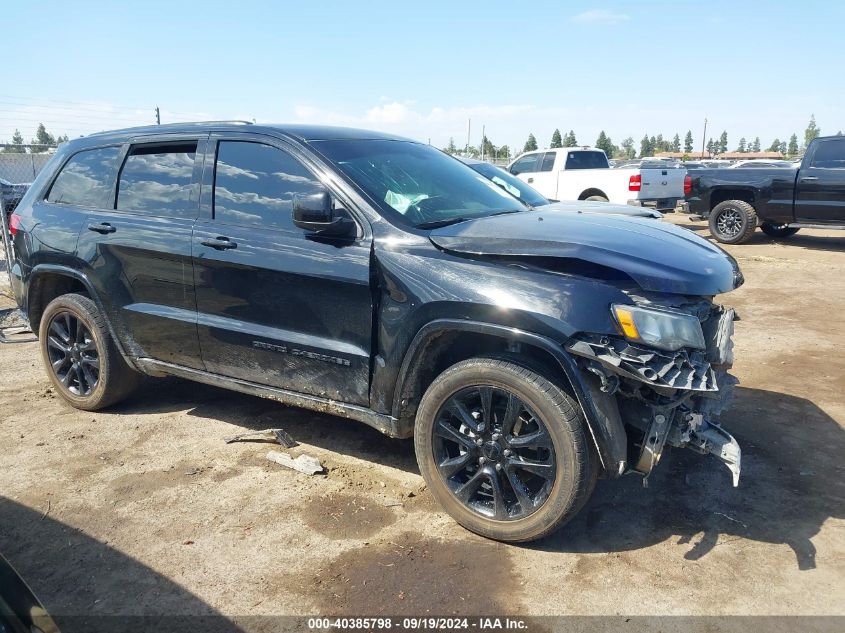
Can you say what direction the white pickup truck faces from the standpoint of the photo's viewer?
facing away from the viewer and to the left of the viewer

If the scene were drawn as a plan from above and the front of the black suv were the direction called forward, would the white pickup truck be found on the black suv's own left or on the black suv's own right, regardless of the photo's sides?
on the black suv's own left

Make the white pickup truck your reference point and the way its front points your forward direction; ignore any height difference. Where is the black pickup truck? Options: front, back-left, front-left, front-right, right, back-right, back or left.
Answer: back

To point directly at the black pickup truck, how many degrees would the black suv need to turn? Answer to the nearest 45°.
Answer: approximately 90° to its left

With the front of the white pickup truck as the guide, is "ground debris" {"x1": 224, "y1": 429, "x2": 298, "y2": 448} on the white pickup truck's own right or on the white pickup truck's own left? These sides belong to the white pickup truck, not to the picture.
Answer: on the white pickup truck's own left
